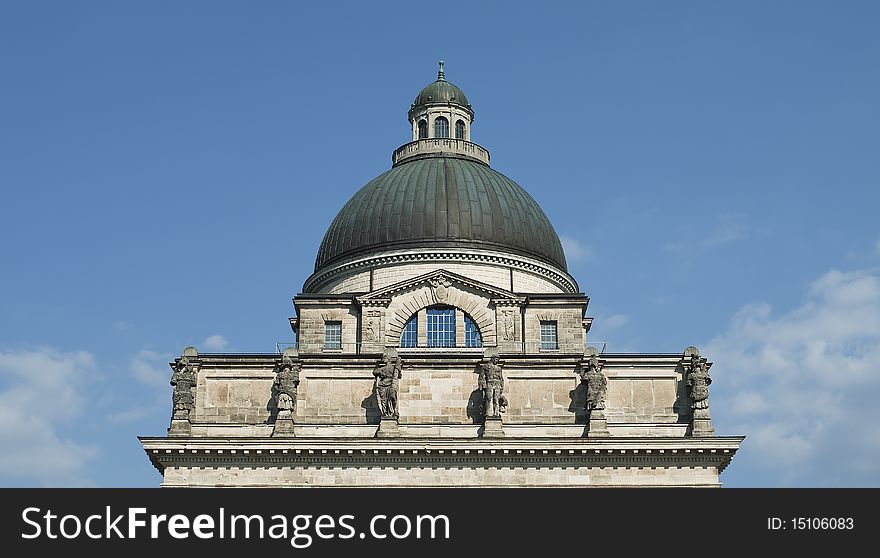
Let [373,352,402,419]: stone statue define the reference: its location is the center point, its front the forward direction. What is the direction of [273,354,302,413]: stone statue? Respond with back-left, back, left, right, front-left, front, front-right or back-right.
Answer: right

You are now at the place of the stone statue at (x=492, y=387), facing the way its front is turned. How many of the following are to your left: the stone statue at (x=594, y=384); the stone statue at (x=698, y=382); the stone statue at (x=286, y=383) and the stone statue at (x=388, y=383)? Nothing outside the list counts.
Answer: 2

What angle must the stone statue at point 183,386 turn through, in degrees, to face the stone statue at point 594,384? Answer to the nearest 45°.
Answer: approximately 90° to its left

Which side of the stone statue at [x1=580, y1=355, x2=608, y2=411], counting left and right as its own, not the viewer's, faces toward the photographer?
front

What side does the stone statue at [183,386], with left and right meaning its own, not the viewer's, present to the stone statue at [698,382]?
left

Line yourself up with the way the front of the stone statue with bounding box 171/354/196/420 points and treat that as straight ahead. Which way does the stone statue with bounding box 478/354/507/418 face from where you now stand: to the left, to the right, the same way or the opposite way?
the same way

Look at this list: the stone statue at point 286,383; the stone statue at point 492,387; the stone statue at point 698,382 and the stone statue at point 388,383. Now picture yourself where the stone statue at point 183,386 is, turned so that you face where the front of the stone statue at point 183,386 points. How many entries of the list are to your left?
4

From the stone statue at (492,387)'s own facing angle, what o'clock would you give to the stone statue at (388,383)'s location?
the stone statue at (388,383) is roughly at 3 o'clock from the stone statue at (492,387).

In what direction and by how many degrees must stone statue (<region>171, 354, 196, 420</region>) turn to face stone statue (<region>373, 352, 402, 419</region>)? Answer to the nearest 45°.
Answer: approximately 90° to its left

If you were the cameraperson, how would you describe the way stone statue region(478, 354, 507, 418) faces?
facing the viewer

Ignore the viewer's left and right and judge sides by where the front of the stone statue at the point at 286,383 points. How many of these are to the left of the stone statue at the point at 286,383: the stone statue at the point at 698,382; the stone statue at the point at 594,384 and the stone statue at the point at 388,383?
3

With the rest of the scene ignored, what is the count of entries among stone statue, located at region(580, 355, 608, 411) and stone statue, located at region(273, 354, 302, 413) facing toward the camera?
2

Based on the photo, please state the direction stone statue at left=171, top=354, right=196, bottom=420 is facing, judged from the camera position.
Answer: facing the viewer

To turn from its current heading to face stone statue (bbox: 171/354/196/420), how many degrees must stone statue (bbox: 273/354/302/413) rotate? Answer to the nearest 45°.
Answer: approximately 90° to its right

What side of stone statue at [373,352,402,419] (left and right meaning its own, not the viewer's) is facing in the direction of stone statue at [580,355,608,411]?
left
